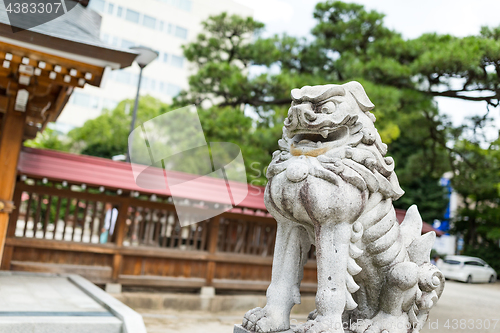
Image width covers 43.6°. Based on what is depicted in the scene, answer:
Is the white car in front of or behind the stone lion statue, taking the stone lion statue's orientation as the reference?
behind

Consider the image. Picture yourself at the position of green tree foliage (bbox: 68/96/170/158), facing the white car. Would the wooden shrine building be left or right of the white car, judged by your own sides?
right

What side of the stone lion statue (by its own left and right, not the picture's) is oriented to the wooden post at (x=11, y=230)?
right

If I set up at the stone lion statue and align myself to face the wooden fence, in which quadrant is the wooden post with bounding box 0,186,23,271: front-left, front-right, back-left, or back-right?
front-left

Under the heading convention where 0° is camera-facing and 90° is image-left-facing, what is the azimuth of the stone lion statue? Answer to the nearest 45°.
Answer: approximately 45°

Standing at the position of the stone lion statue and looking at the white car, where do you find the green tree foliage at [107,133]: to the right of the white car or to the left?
left

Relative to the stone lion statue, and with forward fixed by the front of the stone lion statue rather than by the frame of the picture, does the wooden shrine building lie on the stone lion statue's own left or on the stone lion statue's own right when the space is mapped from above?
on the stone lion statue's own right

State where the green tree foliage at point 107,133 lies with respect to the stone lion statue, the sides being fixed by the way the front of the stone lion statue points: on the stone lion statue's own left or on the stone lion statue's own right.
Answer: on the stone lion statue's own right

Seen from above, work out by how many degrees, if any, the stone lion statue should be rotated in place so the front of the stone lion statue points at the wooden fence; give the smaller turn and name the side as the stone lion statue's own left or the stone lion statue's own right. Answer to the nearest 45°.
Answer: approximately 90° to the stone lion statue's own right
